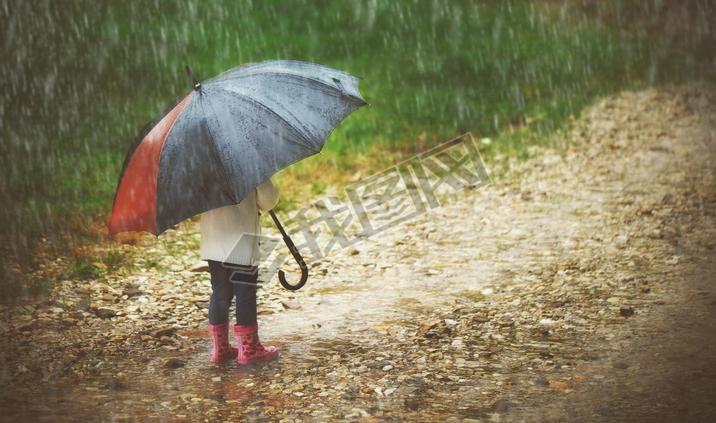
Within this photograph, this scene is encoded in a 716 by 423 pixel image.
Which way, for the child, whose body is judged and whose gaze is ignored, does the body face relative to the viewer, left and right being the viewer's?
facing away from the viewer and to the right of the viewer
